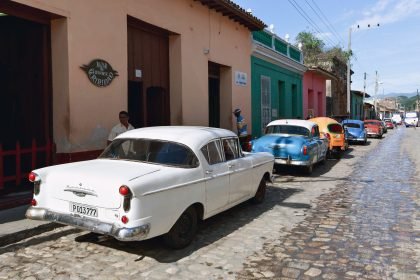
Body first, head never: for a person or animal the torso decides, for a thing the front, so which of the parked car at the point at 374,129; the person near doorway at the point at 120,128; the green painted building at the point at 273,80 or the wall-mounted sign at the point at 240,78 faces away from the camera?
the parked car

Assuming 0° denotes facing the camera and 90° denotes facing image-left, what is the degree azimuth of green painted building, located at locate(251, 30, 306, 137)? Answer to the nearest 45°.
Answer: approximately 315°

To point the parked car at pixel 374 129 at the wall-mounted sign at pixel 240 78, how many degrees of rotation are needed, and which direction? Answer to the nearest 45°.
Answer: approximately 180°

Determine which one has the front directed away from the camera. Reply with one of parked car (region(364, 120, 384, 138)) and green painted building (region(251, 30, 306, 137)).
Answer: the parked car

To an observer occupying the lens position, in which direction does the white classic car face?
facing away from the viewer and to the right of the viewer

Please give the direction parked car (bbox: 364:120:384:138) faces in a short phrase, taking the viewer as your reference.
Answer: facing away from the viewer

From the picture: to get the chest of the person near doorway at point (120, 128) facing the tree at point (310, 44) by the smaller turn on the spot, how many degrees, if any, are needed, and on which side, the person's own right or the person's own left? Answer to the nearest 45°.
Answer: approximately 90° to the person's own left

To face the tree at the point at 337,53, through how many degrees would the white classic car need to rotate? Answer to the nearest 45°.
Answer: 0° — it already faces it

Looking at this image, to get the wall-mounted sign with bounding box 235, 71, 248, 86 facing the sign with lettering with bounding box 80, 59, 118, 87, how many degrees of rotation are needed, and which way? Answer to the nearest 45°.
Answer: approximately 45° to its right

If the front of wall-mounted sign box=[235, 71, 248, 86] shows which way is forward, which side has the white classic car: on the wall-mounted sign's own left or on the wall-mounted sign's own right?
on the wall-mounted sign's own right
